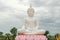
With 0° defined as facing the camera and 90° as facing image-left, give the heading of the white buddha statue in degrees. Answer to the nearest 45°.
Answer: approximately 0°
